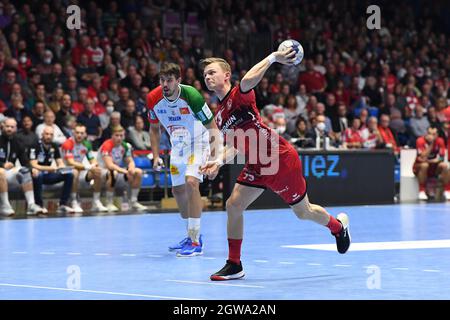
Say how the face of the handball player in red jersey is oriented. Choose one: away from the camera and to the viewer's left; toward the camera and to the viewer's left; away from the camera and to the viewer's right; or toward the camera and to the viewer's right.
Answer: toward the camera and to the viewer's left

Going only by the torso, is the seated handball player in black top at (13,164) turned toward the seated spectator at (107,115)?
no

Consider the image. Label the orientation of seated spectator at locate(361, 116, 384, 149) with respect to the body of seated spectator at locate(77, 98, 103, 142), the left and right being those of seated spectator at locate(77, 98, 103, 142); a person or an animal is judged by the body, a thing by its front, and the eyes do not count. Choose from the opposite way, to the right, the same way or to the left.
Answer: the same way

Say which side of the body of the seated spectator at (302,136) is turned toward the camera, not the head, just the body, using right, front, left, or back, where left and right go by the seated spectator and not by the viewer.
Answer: front

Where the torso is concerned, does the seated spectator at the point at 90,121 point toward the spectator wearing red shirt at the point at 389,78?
no

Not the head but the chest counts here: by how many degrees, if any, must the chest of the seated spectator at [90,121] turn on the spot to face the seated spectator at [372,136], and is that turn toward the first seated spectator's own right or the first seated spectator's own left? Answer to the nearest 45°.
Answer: approximately 90° to the first seated spectator's own left

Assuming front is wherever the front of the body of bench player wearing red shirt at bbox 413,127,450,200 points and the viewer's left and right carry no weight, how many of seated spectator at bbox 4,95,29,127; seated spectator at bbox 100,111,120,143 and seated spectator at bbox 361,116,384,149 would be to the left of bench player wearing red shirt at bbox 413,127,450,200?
0

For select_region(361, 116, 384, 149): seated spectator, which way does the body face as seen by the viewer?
toward the camera

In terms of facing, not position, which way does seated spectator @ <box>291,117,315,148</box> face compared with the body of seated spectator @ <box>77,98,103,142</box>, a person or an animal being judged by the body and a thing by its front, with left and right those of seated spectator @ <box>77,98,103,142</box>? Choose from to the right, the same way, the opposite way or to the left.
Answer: the same way

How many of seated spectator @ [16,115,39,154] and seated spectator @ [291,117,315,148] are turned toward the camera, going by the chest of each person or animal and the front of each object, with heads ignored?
2

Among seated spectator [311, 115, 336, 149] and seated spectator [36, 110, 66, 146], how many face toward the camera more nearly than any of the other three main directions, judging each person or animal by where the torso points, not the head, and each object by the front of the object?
2

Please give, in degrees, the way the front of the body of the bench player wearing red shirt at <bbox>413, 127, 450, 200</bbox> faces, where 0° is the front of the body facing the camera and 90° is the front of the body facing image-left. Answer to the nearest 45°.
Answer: approximately 0°
